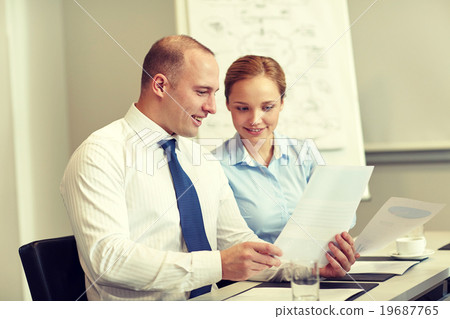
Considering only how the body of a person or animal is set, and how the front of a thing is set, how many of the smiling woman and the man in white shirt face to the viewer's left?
0

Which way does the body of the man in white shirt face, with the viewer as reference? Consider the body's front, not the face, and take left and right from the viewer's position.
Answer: facing the viewer and to the right of the viewer

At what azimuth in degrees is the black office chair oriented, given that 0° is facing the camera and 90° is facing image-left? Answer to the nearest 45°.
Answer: approximately 315°

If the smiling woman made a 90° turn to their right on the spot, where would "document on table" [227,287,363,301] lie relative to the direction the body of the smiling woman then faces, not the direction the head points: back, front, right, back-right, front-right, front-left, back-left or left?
left

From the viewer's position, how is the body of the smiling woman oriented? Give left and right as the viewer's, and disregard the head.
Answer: facing the viewer

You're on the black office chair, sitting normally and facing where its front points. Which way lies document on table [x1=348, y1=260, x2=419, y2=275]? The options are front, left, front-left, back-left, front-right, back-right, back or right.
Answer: front-left

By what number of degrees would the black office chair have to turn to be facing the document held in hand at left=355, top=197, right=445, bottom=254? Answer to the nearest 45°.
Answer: approximately 45° to its left

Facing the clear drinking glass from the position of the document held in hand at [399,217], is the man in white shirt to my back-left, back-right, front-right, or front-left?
front-right
